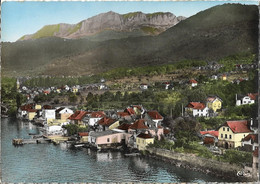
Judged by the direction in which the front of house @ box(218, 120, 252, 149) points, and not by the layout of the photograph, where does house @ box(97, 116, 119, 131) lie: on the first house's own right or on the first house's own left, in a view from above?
on the first house's own right

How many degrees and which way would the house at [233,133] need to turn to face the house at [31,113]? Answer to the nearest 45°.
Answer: approximately 45° to its right

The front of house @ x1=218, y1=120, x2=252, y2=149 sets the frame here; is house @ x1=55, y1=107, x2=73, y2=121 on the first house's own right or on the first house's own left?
on the first house's own right

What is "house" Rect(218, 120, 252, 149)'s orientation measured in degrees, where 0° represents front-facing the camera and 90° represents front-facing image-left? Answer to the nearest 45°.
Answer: approximately 45°

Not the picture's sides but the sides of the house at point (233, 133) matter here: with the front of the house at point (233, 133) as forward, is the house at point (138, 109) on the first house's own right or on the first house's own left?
on the first house's own right

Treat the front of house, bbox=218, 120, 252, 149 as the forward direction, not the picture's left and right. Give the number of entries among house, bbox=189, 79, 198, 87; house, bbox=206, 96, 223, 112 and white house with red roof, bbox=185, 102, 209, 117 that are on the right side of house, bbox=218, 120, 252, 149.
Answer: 3

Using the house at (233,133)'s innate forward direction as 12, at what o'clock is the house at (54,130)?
the house at (54,130) is roughly at 2 o'clock from the house at (233,133).

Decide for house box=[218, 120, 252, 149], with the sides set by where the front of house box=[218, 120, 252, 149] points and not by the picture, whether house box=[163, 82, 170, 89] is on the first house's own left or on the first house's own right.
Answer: on the first house's own right
